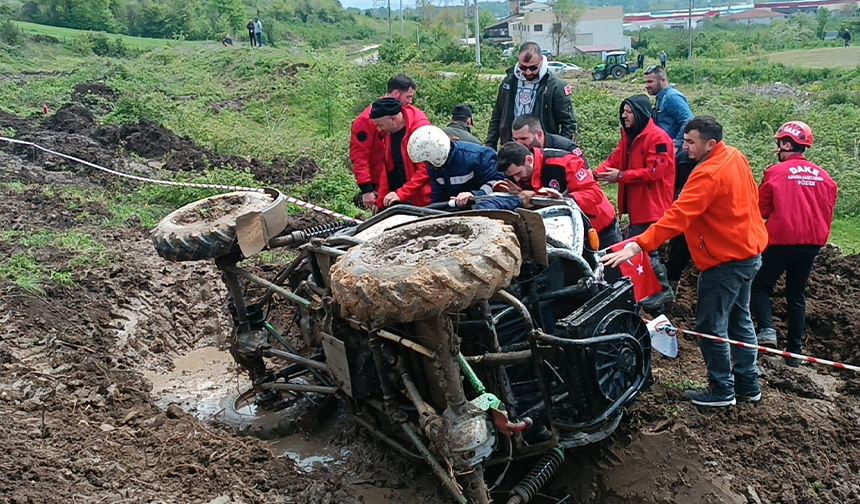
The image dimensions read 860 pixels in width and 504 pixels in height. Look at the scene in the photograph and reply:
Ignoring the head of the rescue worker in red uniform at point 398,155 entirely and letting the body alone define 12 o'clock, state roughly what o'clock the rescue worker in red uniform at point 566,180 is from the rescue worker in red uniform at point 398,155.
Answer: the rescue worker in red uniform at point 566,180 is roughly at 9 o'clock from the rescue worker in red uniform at point 398,155.

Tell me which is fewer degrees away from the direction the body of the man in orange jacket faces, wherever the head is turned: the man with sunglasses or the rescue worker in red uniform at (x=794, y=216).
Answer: the man with sunglasses

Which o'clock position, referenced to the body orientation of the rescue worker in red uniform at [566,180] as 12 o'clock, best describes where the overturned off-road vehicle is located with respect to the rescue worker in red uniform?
The overturned off-road vehicle is roughly at 11 o'clock from the rescue worker in red uniform.

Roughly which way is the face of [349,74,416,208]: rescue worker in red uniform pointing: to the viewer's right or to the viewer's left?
to the viewer's right

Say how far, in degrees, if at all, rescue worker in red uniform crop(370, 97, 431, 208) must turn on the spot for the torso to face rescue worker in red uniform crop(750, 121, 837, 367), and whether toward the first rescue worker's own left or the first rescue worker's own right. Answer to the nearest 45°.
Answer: approximately 135° to the first rescue worker's own left

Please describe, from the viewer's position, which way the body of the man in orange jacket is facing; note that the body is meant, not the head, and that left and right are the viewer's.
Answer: facing to the left of the viewer

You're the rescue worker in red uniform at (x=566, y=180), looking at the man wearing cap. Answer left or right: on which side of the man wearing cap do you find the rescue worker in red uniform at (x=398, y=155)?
left

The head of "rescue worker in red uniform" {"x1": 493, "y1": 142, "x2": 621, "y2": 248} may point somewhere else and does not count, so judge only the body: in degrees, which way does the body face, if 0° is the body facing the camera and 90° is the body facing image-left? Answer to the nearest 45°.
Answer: approximately 45°

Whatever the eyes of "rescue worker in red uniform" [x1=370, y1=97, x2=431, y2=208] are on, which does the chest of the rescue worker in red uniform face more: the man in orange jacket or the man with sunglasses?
the man in orange jacket

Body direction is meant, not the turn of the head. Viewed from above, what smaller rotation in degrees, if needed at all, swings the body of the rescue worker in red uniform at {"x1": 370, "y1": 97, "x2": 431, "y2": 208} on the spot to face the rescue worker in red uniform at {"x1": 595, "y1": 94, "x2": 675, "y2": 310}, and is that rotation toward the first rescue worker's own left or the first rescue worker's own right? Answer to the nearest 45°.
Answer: approximately 135° to the first rescue worker's own left
